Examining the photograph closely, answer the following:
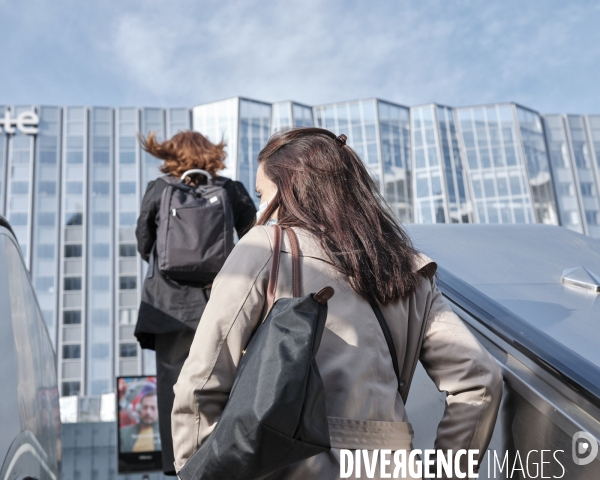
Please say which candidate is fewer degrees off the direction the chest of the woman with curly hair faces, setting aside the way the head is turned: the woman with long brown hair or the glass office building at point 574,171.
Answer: the glass office building

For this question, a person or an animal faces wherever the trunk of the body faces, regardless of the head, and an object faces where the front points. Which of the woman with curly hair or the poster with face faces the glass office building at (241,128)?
the woman with curly hair

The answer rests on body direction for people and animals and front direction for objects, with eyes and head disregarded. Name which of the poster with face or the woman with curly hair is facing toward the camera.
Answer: the poster with face

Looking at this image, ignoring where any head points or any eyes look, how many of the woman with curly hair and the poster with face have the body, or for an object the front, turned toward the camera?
1

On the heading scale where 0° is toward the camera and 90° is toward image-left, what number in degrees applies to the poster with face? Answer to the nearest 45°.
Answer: approximately 0°

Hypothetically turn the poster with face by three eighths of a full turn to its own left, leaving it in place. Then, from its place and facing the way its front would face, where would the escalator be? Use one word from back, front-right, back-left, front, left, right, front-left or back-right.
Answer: back-right

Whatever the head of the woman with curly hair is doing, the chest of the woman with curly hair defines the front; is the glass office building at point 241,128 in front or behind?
in front

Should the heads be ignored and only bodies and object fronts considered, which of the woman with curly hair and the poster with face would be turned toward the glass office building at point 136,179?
the woman with curly hair

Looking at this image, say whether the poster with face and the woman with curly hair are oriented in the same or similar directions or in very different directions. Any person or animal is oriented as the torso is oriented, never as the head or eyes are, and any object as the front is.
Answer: very different directions

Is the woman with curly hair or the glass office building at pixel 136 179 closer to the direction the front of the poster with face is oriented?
the woman with curly hair

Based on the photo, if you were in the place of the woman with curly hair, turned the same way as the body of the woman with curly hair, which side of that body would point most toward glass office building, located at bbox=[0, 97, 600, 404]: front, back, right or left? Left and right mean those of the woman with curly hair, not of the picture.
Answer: front

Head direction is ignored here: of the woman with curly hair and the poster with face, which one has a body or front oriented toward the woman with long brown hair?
the poster with face

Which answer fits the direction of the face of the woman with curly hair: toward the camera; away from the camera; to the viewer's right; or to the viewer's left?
away from the camera

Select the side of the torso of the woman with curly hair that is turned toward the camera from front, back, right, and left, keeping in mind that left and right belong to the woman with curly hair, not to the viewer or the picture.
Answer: back

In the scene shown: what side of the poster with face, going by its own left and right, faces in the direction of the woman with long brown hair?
front
